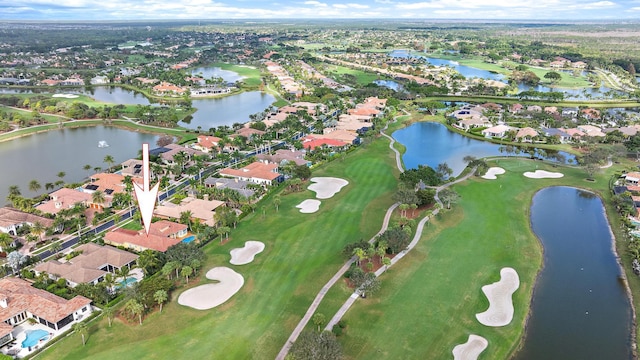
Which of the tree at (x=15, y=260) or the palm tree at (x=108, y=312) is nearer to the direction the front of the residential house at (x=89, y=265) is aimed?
the tree

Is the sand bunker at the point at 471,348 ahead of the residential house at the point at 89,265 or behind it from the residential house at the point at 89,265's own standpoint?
behind

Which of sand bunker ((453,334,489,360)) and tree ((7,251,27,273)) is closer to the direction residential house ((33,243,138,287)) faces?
the tree

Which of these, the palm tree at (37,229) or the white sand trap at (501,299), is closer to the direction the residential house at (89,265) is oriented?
the palm tree

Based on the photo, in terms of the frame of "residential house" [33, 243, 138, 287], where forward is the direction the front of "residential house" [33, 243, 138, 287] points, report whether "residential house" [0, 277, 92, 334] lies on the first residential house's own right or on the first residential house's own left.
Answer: on the first residential house's own left

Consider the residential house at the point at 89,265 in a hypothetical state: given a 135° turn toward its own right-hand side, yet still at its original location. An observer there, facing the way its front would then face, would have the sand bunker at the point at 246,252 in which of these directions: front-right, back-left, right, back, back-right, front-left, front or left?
front

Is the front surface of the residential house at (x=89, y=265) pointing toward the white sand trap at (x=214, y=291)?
no

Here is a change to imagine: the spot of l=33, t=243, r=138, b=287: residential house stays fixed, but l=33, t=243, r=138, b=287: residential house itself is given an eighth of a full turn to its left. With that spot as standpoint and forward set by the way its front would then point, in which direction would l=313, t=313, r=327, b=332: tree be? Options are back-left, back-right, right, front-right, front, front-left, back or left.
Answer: back-left

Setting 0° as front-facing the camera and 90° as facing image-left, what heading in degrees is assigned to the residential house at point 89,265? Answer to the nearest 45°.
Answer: approximately 135°

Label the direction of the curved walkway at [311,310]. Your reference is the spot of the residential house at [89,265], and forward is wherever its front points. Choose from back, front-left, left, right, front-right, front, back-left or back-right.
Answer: back

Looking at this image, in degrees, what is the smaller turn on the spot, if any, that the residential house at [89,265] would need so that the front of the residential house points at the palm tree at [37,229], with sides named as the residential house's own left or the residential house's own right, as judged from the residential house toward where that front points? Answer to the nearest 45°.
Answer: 0° — it already faces it

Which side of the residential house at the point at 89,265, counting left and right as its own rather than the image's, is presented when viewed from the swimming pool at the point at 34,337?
left

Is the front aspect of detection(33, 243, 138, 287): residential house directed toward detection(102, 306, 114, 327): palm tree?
no

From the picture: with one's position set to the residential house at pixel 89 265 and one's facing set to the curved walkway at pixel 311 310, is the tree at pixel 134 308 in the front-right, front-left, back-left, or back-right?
front-right

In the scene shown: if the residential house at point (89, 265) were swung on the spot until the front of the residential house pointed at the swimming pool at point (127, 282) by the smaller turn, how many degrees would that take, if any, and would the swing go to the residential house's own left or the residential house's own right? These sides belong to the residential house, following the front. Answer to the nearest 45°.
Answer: approximately 180°

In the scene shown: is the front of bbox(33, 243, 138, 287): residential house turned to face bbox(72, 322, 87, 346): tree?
no
